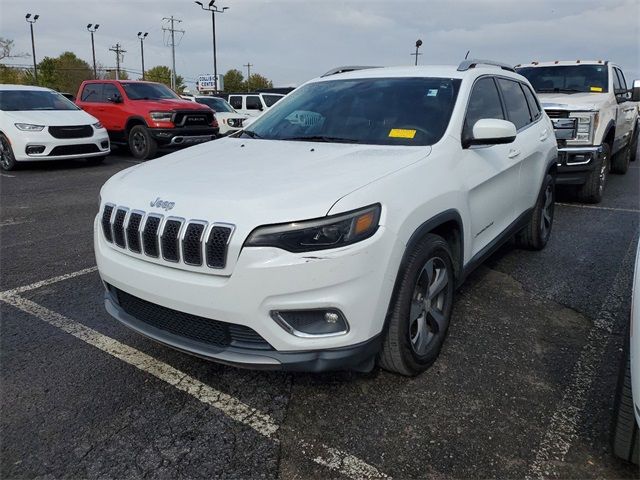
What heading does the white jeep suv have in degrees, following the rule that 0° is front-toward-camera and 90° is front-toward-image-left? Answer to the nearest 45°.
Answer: approximately 45°

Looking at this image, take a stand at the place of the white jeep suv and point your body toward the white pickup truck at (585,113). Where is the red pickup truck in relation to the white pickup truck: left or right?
left

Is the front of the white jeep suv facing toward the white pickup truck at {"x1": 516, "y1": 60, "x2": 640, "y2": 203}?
no

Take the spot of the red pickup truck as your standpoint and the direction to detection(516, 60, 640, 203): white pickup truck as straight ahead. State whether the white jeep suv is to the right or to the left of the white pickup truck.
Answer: right

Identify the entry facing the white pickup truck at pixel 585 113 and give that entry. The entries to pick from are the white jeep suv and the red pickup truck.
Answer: the red pickup truck

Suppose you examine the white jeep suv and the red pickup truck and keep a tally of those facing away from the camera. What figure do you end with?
0

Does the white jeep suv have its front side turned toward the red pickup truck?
no

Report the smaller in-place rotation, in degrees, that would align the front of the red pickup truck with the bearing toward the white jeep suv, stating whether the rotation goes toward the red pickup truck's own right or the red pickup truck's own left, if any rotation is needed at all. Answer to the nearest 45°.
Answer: approximately 45° to the red pickup truck's own right

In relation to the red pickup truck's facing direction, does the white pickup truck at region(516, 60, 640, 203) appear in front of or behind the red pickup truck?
in front

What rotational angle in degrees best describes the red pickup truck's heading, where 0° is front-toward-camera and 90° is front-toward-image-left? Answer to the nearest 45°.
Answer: approximately 315°

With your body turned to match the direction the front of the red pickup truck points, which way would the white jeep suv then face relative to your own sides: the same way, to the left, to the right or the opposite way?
to the right
